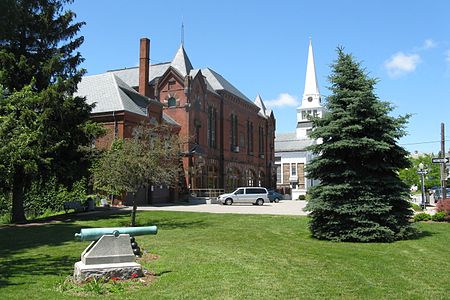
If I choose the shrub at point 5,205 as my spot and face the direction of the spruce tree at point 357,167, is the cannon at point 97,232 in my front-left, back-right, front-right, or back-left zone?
front-right

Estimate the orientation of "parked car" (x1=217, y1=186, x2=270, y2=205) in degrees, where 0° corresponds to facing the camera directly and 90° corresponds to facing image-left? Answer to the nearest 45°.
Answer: approximately 90°

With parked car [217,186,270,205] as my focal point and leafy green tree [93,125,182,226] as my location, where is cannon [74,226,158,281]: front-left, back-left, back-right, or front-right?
back-right

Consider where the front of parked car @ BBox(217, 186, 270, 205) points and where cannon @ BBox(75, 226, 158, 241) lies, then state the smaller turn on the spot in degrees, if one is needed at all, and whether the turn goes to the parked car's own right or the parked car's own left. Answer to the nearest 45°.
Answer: approximately 90° to the parked car's own left

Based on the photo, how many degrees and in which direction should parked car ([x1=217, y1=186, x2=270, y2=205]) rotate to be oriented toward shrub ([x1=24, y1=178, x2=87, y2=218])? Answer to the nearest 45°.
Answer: approximately 45° to its left

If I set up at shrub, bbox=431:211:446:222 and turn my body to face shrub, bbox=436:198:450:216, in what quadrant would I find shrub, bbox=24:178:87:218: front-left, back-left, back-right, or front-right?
back-left

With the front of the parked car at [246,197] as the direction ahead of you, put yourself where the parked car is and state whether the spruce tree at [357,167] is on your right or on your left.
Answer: on your left
